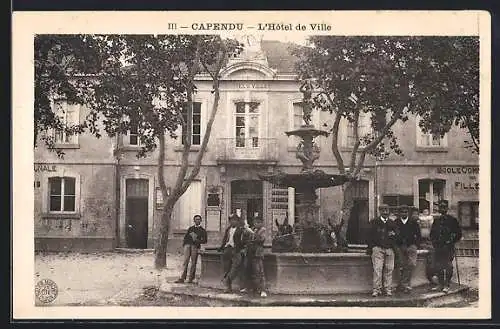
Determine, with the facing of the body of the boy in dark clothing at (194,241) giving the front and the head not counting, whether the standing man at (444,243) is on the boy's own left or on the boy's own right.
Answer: on the boy's own left

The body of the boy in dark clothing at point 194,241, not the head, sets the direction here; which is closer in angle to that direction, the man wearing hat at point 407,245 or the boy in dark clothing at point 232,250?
the boy in dark clothing

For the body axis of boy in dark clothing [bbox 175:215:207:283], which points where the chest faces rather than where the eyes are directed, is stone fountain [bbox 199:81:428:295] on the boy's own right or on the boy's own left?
on the boy's own left

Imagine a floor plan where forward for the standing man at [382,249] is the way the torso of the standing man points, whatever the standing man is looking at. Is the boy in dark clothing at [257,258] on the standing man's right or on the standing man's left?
on the standing man's right

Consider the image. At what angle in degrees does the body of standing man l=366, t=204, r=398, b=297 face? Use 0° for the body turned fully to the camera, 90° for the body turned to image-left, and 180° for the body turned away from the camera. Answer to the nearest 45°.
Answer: approximately 0°

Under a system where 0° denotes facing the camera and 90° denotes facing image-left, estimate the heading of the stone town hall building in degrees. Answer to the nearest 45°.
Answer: approximately 0°
